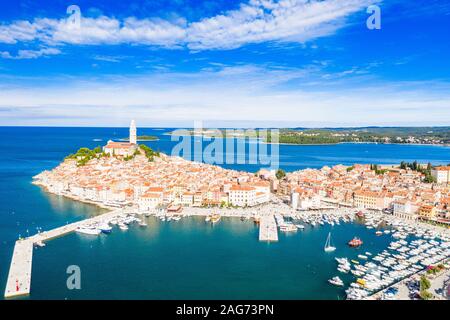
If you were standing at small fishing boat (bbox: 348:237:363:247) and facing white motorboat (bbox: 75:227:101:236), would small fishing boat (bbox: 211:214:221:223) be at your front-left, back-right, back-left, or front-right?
front-right

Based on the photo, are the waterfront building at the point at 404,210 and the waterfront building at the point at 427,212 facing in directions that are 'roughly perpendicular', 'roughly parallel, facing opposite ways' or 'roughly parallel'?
roughly parallel

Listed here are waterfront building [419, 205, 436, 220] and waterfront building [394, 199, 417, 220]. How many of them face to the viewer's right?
0

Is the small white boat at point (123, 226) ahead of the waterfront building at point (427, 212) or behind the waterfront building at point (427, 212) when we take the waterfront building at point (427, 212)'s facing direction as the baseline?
ahead

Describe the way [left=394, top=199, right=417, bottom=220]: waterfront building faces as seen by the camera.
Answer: facing the viewer and to the left of the viewer

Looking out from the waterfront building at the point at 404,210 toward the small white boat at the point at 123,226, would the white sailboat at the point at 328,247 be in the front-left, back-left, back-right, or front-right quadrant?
front-left

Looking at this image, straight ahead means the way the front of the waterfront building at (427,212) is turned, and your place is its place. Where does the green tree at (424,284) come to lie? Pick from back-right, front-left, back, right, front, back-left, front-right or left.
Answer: front-left

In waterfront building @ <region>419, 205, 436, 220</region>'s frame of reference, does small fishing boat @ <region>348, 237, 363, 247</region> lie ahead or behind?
ahead

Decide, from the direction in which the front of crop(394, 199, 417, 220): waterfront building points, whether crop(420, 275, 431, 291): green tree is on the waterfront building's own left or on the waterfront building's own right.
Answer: on the waterfront building's own left
